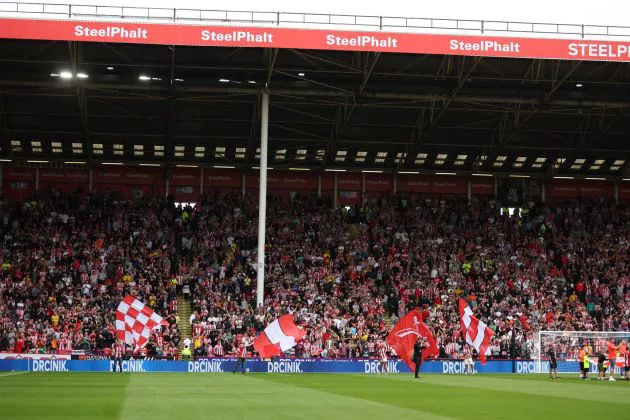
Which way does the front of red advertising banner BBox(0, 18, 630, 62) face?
toward the camera
